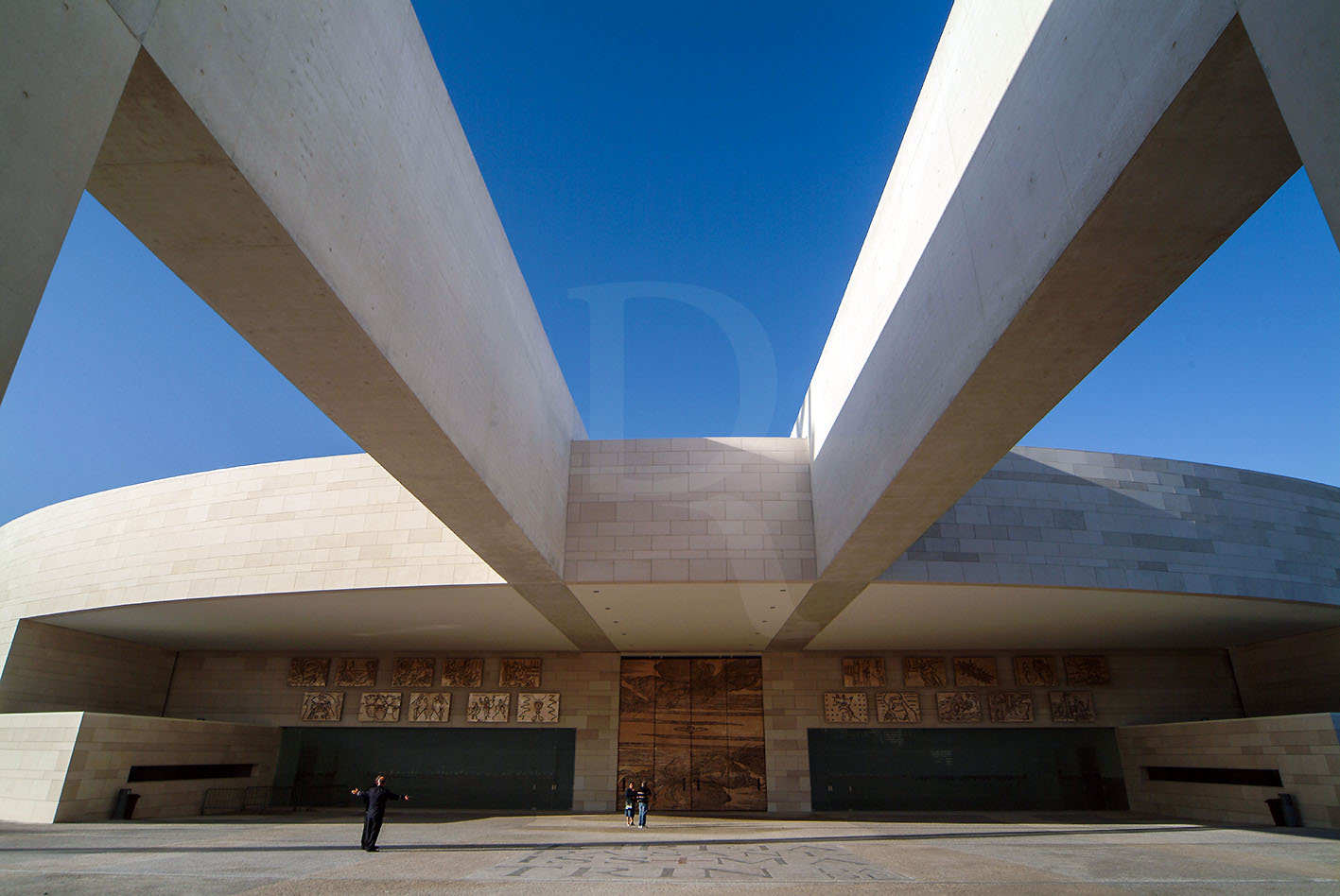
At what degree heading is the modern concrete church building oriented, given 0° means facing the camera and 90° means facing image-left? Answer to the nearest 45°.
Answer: approximately 0°
